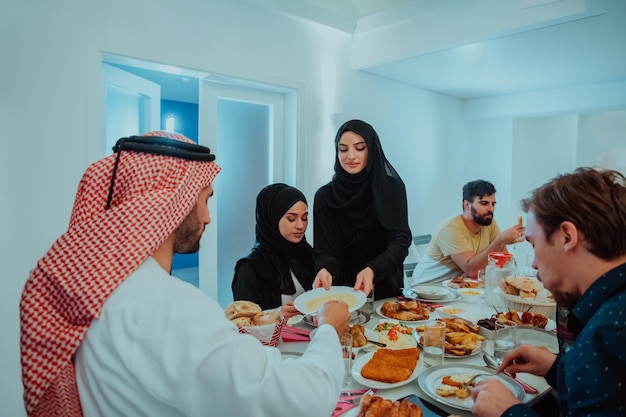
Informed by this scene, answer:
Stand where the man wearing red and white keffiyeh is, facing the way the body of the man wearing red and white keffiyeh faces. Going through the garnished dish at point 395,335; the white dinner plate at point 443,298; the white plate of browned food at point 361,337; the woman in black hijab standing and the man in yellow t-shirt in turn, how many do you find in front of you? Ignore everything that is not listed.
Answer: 5

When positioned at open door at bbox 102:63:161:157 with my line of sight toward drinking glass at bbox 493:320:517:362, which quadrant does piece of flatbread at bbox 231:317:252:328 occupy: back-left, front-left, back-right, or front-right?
front-right

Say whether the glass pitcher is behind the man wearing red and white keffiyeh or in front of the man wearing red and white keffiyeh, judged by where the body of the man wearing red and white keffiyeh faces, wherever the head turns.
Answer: in front

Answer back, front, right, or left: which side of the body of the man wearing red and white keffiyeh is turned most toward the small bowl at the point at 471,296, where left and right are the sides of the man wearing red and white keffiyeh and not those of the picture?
front

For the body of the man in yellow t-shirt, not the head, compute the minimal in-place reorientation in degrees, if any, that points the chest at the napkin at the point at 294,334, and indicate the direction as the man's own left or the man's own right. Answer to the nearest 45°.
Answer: approximately 45° to the man's own right

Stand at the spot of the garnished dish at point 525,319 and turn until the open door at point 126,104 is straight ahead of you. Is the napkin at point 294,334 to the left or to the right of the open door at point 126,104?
left

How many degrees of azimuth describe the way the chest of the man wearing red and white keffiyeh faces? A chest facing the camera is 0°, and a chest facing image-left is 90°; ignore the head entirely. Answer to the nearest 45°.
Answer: approximately 225°

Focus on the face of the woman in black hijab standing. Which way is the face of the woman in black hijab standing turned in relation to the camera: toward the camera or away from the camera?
toward the camera

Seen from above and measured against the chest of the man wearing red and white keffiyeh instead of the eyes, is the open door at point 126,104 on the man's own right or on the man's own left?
on the man's own left

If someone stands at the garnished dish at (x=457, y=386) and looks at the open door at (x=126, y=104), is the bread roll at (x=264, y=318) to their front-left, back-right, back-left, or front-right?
front-left
